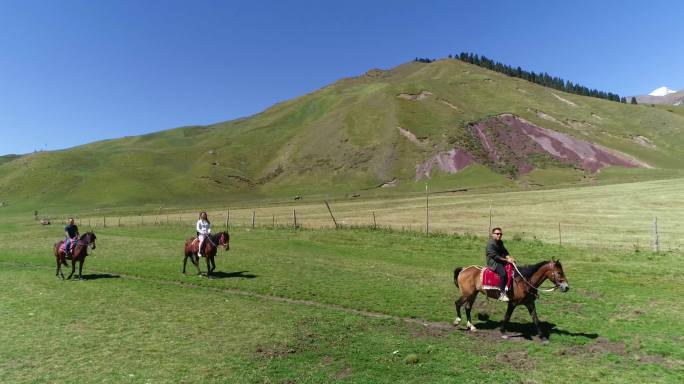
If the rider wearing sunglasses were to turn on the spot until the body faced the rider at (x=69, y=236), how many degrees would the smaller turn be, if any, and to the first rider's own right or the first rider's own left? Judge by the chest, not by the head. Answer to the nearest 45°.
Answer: approximately 135° to the first rider's own right

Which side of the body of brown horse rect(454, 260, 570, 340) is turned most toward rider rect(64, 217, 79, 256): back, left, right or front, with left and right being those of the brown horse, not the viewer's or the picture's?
back

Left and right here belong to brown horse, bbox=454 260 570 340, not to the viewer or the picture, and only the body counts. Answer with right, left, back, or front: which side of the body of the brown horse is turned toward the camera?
right

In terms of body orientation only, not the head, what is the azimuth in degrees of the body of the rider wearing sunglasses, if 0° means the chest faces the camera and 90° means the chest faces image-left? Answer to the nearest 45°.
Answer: approximately 315°
